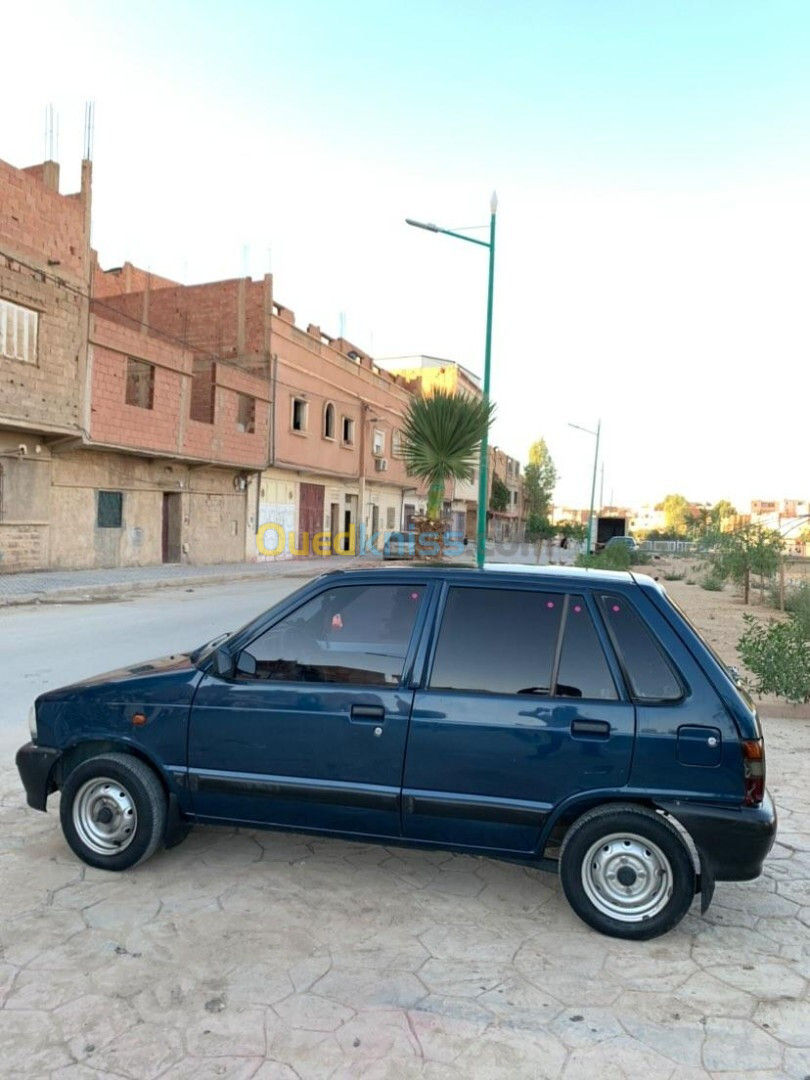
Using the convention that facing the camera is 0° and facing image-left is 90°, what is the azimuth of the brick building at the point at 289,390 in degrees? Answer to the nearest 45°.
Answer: approximately 315°

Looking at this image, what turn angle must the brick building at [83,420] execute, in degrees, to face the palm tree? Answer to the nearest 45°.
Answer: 0° — it already faces it

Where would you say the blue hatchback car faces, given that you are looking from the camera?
facing to the left of the viewer

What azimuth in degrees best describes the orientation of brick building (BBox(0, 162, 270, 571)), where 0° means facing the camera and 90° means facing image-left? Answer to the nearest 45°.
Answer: approximately 315°

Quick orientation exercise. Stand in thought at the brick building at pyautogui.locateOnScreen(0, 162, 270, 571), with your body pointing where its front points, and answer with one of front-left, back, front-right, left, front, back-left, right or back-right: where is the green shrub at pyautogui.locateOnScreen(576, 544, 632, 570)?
front-left

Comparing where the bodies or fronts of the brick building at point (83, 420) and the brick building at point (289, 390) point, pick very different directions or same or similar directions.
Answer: same or similar directions

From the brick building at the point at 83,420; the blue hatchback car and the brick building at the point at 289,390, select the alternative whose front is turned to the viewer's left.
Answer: the blue hatchback car

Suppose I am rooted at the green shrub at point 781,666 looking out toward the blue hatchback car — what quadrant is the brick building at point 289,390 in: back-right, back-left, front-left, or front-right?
back-right

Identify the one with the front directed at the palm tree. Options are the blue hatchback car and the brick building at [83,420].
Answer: the brick building

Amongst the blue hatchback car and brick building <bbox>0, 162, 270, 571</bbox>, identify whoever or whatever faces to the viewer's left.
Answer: the blue hatchback car

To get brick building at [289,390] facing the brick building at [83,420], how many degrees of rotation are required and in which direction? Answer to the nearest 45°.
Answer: approximately 90° to its right

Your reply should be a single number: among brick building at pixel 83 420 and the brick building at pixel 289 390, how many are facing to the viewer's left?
0

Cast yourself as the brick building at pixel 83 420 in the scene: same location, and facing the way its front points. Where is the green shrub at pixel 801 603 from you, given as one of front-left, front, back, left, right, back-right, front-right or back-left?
front

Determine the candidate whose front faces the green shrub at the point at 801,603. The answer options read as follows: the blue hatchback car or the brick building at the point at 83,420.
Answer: the brick building

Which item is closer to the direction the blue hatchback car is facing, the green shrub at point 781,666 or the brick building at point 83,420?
the brick building

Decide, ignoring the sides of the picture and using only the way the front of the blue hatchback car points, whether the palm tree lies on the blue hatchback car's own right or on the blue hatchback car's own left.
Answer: on the blue hatchback car's own right

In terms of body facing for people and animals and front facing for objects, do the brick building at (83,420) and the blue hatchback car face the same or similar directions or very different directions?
very different directions

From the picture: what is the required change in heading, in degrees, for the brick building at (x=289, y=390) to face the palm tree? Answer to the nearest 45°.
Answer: approximately 45° to its right

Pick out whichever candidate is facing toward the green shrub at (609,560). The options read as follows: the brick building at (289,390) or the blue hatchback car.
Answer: the brick building

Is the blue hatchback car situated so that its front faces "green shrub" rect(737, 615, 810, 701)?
no

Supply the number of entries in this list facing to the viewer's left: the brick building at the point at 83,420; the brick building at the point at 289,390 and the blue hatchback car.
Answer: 1
